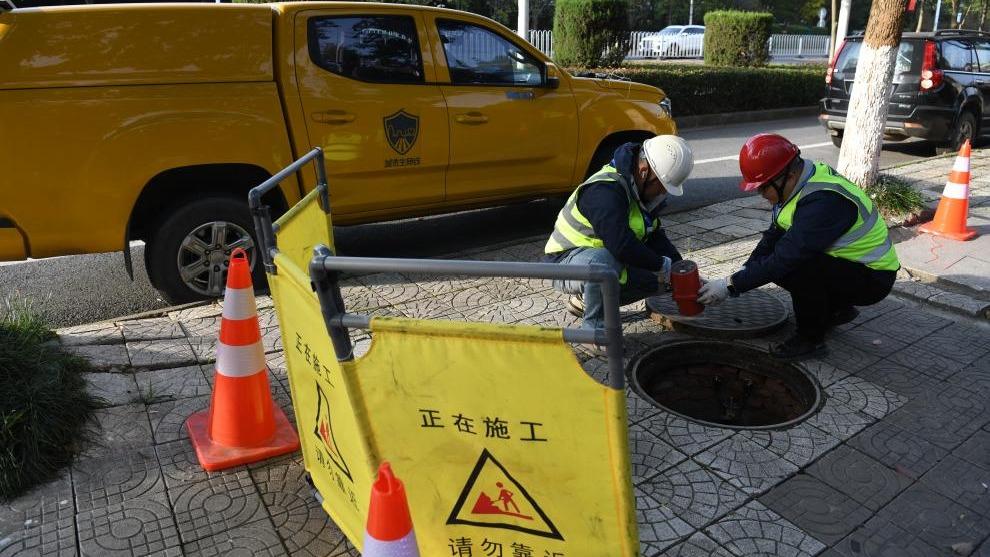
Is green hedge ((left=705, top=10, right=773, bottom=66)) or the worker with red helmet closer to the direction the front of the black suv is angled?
the green hedge

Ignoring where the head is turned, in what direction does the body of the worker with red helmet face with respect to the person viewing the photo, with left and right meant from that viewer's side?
facing to the left of the viewer

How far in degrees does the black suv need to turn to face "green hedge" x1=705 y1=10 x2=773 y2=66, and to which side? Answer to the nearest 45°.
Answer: approximately 90° to its left

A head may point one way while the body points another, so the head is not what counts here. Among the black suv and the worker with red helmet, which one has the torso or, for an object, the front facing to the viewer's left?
the worker with red helmet

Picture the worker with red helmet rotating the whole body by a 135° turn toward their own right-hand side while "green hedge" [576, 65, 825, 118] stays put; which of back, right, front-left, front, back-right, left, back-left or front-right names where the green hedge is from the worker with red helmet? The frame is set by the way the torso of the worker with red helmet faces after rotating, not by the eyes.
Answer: front-left

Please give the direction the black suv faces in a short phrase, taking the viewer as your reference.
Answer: facing away from the viewer and to the right of the viewer

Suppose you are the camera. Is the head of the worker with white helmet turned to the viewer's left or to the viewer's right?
to the viewer's right

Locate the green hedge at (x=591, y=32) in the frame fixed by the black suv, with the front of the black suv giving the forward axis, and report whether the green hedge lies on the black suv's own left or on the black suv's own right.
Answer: on the black suv's own left

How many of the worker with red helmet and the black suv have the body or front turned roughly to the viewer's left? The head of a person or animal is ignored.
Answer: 1

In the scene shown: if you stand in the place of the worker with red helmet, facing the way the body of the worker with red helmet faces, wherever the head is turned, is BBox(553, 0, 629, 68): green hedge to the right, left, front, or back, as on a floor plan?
right

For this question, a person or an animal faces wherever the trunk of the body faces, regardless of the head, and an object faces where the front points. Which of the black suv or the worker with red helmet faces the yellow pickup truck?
the worker with red helmet

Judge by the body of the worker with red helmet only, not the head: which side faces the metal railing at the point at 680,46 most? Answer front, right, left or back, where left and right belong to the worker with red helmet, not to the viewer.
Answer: right

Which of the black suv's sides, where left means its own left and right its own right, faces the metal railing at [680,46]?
left

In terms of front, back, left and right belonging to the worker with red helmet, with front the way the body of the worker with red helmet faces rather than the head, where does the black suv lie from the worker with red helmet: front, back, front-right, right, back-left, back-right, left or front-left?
right

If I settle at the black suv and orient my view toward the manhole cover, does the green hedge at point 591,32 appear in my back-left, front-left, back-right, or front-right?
back-right

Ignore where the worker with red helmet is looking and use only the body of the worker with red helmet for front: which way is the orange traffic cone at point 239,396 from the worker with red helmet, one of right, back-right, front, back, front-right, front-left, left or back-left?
front-left
